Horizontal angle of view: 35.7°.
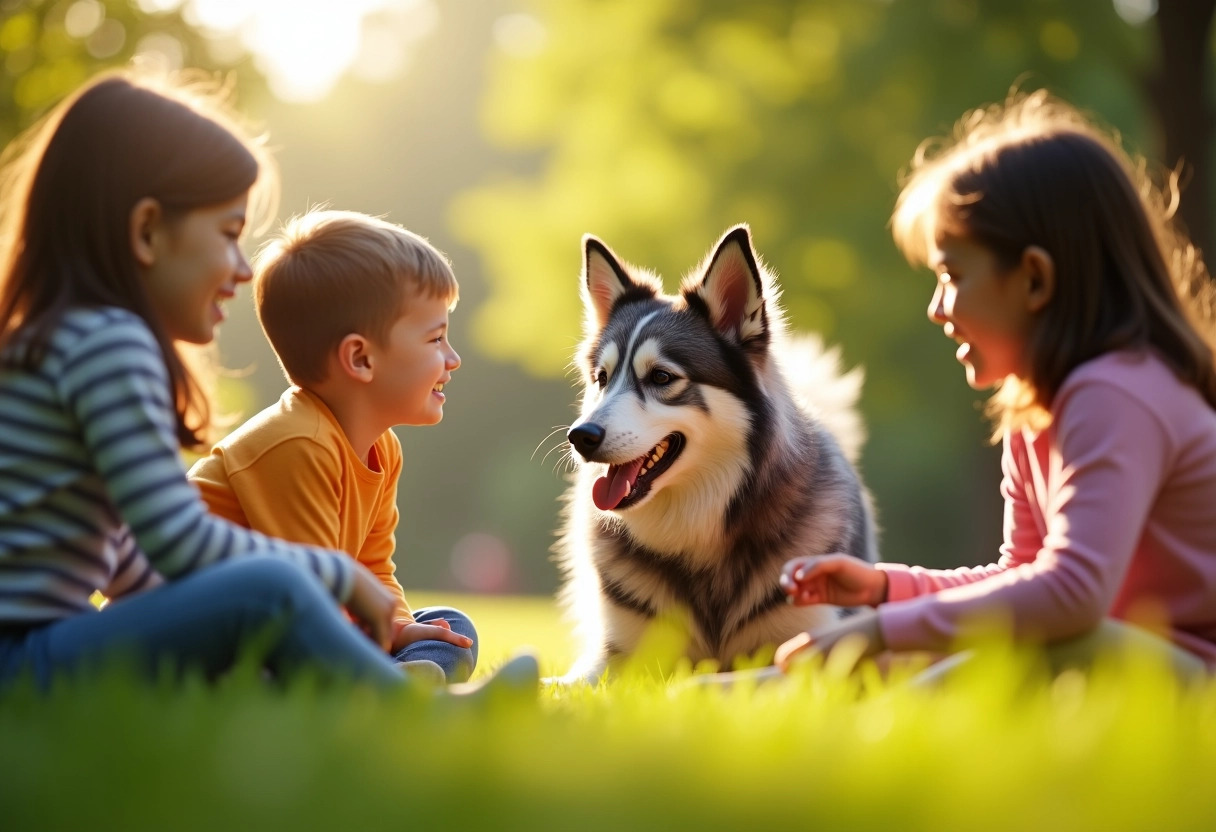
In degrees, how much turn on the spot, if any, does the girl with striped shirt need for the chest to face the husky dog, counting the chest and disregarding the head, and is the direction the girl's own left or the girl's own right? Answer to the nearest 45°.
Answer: approximately 45° to the girl's own left

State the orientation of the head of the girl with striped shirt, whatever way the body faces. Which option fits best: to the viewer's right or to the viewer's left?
to the viewer's right

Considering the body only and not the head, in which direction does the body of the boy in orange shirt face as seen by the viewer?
to the viewer's right

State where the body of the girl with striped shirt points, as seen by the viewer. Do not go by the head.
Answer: to the viewer's right

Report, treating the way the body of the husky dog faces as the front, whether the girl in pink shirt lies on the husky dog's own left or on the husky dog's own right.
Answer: on the husky dog's own left

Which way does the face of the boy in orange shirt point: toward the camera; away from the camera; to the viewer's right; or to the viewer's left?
to the viewer's right

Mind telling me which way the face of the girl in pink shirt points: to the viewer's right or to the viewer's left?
to the viewer's left

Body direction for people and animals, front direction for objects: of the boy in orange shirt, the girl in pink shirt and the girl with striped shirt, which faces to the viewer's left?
the girl in pink shirt

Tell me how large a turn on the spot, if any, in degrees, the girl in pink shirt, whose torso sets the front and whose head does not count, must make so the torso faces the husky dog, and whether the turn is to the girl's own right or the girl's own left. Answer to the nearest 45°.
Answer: approximately 45° to the girl's own right

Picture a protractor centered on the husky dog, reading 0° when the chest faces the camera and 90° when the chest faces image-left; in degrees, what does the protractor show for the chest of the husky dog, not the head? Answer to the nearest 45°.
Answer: approximately 45°

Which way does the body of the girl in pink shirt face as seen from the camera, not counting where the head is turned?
to the viewer's left

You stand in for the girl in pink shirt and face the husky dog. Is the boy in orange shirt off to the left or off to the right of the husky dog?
left

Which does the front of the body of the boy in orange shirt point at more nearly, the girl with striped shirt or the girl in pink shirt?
the girl in pink shirt
